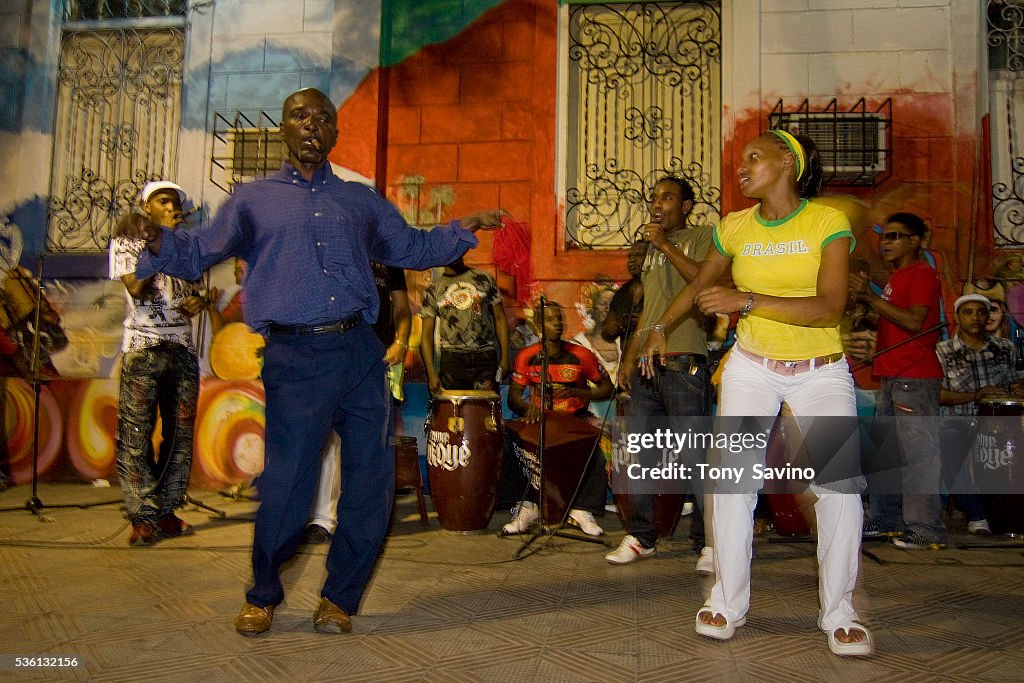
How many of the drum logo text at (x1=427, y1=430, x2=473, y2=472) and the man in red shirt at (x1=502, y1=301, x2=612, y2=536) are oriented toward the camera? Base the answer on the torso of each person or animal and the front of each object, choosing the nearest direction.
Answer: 2

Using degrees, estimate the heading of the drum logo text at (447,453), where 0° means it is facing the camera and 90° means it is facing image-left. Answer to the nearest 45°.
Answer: approximately 0°

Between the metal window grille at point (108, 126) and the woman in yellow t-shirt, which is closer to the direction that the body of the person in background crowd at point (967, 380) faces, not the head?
the woman in yellow t-shirt

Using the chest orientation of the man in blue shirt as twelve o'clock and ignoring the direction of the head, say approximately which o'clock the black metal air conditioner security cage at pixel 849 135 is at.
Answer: The black metal air conditioner security cage is roughly at 8 o'clock from the man in blue shirt.

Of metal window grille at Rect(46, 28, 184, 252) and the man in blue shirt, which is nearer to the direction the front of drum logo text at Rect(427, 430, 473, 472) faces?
the man in blue shirt

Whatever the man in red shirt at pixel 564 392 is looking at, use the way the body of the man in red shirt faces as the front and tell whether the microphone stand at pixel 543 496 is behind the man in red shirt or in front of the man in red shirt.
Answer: in front

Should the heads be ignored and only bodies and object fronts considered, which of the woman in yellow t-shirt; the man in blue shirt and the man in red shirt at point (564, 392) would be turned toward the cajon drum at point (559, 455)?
the man in red shirt

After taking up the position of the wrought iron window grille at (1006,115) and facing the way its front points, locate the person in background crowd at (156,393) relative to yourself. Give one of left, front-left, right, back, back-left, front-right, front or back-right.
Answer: front-right

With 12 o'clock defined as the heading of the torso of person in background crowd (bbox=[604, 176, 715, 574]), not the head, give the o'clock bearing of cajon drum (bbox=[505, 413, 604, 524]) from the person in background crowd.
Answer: The cajon drum is roughly at 3 o'clock from the person in background crowd.

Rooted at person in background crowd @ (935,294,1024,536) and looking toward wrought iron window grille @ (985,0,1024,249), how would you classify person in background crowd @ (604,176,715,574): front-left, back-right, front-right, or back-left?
back-left

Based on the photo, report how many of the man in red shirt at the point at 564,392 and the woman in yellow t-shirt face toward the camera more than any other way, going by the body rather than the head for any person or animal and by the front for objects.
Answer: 2
